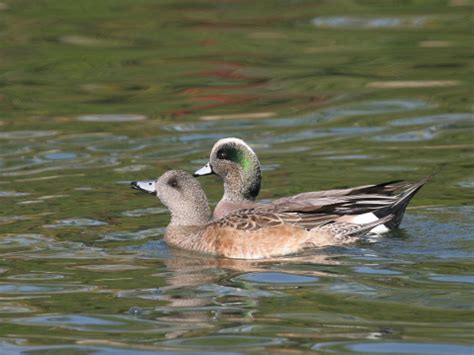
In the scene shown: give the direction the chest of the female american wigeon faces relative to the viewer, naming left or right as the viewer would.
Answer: facing to the left of the viewer

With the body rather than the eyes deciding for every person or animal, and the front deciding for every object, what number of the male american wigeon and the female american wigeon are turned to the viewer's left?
2

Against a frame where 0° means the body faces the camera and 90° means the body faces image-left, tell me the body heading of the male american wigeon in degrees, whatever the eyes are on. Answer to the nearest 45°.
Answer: approximately 90°
